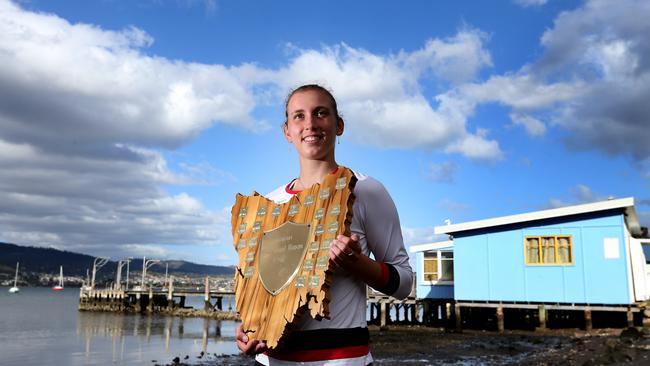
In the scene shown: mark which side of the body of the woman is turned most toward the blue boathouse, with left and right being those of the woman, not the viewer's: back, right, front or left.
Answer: back

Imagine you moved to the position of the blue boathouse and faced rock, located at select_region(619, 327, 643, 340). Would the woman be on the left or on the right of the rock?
right

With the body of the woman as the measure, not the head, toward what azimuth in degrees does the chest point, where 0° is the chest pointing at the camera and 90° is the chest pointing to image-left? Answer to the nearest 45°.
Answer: approximately 45°
